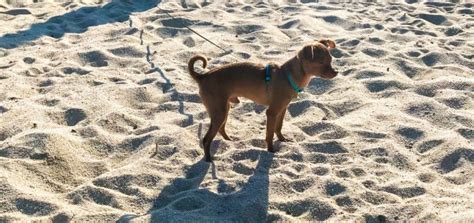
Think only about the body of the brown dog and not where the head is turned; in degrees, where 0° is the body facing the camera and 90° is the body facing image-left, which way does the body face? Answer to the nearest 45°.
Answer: approximately 270°
